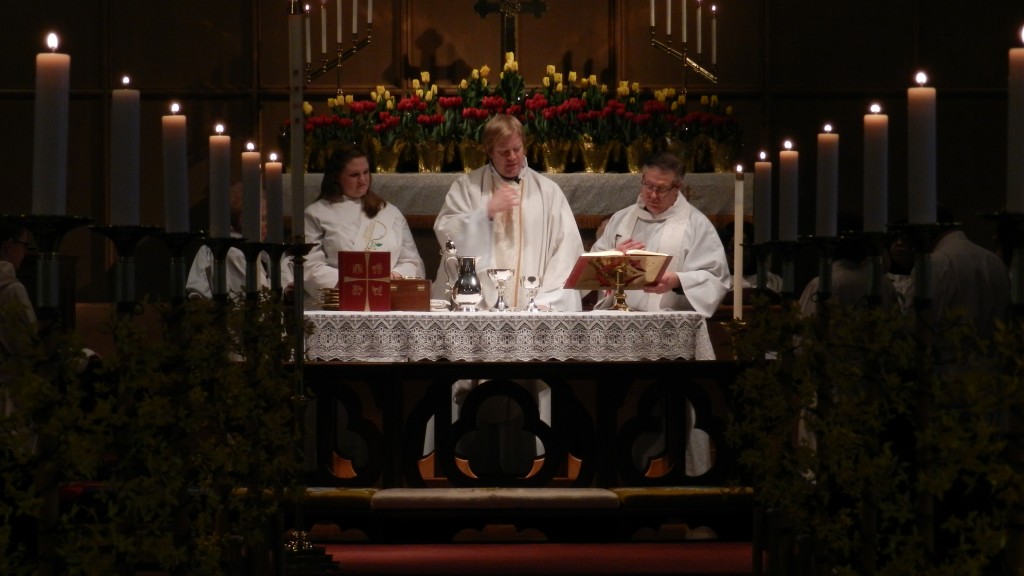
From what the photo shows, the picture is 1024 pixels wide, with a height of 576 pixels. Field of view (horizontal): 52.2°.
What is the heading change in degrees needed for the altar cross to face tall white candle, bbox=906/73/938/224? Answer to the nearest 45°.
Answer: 0° — it already faces it

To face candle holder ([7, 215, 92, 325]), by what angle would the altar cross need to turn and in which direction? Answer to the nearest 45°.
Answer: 0° — it already faces it

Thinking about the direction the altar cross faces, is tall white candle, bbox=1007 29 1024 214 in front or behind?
in front

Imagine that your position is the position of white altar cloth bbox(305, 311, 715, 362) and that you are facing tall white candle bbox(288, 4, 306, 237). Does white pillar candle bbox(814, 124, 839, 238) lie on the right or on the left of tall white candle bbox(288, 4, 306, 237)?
left

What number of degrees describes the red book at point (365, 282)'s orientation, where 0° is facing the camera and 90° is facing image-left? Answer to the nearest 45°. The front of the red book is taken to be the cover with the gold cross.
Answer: approximately 0°

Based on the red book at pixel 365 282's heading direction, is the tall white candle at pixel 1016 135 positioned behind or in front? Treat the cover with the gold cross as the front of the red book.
in front

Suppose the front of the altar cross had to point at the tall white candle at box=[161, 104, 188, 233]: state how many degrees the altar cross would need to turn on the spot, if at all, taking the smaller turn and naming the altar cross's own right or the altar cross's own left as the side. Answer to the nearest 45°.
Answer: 0° — it already faces it

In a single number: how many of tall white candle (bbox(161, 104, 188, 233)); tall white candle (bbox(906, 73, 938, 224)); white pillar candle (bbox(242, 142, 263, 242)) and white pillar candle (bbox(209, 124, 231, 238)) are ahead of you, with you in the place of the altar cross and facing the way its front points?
4

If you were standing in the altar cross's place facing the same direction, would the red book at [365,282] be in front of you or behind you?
in front

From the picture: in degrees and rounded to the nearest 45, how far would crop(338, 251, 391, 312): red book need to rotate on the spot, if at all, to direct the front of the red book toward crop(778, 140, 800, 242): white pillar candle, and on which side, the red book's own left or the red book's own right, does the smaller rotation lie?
approximately 45° to the red book's own left
